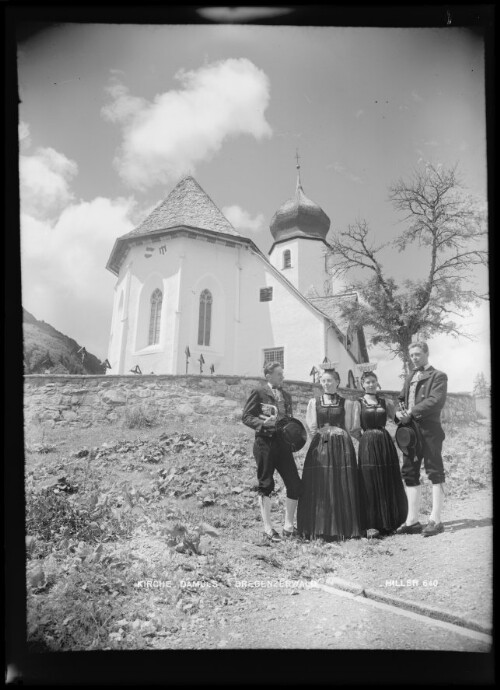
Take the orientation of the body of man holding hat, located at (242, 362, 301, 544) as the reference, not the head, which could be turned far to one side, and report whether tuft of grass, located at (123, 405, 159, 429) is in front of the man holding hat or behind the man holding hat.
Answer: behind

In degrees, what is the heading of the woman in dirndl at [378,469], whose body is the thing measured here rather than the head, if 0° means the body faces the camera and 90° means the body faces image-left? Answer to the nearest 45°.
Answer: approximately 0°

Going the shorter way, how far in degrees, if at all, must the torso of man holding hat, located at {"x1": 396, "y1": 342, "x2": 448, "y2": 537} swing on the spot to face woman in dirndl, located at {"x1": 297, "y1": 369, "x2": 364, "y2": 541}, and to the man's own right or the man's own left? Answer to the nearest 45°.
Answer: approximately 45° to the man's own right

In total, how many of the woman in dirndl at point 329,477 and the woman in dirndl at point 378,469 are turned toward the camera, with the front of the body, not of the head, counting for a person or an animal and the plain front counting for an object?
2
